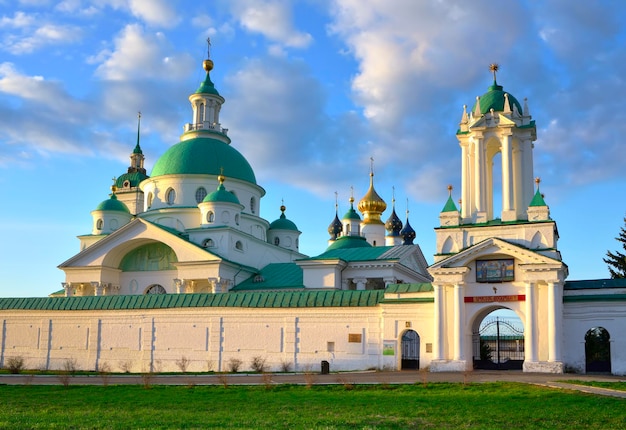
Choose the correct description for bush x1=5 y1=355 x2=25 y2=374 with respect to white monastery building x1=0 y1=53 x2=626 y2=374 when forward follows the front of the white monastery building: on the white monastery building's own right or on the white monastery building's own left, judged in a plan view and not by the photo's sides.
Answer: on the white monastery building's own right

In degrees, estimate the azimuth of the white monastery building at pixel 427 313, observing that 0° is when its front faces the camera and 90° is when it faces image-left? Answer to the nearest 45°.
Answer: approximately 0°
